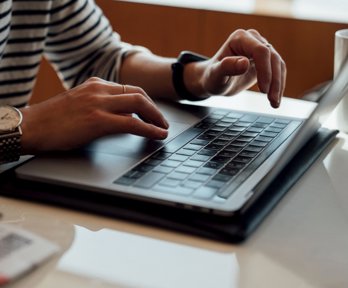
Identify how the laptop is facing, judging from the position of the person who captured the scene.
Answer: facing to the left of the viewer

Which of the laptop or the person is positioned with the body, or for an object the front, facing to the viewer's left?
the laptop

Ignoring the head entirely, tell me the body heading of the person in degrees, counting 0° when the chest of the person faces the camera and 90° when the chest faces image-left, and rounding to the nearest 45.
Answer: approximately 315°

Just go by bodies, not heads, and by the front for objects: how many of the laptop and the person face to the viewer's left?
1
